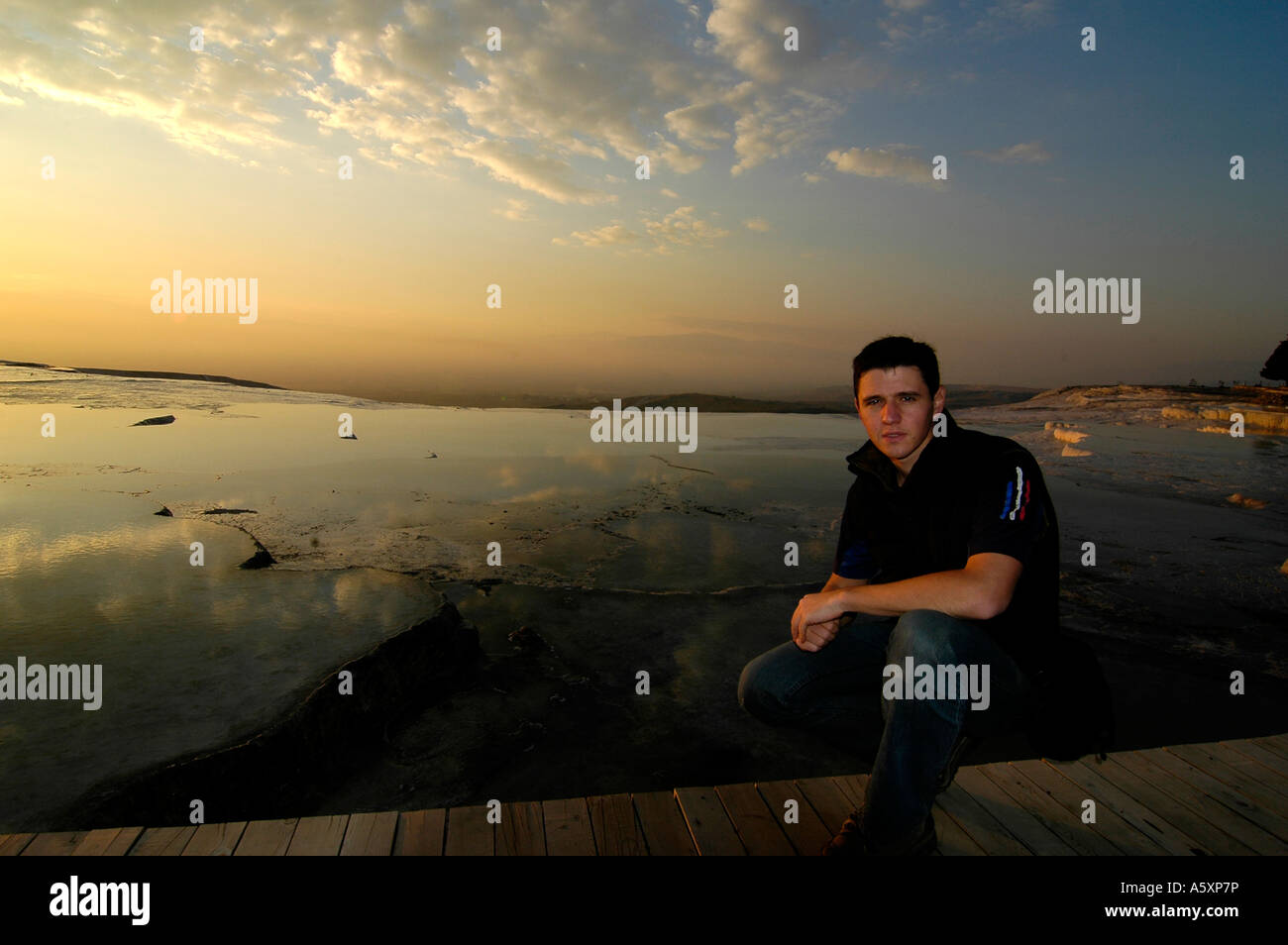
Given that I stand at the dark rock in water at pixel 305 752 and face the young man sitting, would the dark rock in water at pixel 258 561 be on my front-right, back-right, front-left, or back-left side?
back-left

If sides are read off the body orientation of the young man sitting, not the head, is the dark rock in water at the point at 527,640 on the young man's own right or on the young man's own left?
on the young man's own right

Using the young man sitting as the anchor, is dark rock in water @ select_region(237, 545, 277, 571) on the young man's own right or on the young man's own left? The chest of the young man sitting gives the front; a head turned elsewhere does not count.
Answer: on the young man's own right

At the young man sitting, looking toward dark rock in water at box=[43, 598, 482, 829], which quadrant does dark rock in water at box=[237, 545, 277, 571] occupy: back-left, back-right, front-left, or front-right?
front-right

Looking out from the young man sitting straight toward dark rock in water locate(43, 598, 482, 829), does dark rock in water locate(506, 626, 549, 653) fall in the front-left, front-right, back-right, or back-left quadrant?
front-right
